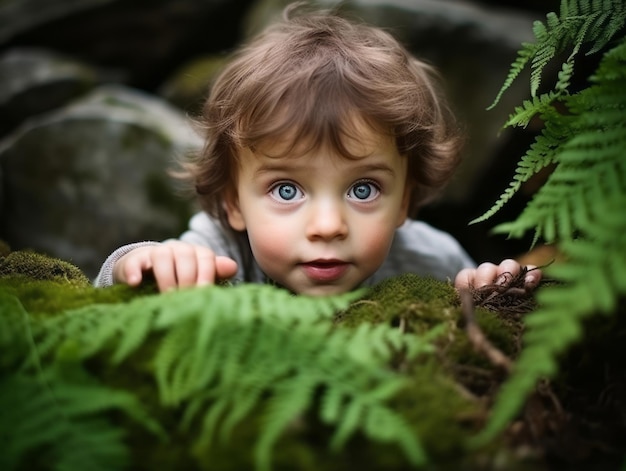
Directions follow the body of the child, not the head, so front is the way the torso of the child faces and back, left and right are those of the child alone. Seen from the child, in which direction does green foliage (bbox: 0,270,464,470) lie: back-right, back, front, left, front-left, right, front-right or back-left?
front

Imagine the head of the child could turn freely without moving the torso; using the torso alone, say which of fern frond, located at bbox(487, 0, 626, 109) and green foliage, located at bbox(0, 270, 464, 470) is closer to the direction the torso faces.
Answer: the green foliage

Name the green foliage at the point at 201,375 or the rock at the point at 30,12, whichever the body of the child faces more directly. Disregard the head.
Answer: the green foliage

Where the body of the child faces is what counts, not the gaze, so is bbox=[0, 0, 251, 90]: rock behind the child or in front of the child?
behind

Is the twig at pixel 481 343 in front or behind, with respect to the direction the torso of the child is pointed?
in front

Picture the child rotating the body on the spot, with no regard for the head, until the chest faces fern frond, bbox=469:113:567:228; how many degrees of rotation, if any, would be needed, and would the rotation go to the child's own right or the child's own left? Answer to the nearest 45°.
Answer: approximately 45° to the child's own left

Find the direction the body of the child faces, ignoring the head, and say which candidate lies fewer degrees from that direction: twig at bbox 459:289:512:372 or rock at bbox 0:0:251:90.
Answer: the twig

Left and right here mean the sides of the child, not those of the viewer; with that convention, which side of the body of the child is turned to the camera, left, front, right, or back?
front

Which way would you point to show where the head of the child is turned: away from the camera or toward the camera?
toward the camera

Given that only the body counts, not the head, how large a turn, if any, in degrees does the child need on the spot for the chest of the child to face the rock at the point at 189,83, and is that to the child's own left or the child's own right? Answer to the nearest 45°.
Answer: approximately 180°

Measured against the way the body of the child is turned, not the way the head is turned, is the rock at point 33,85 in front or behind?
behind
